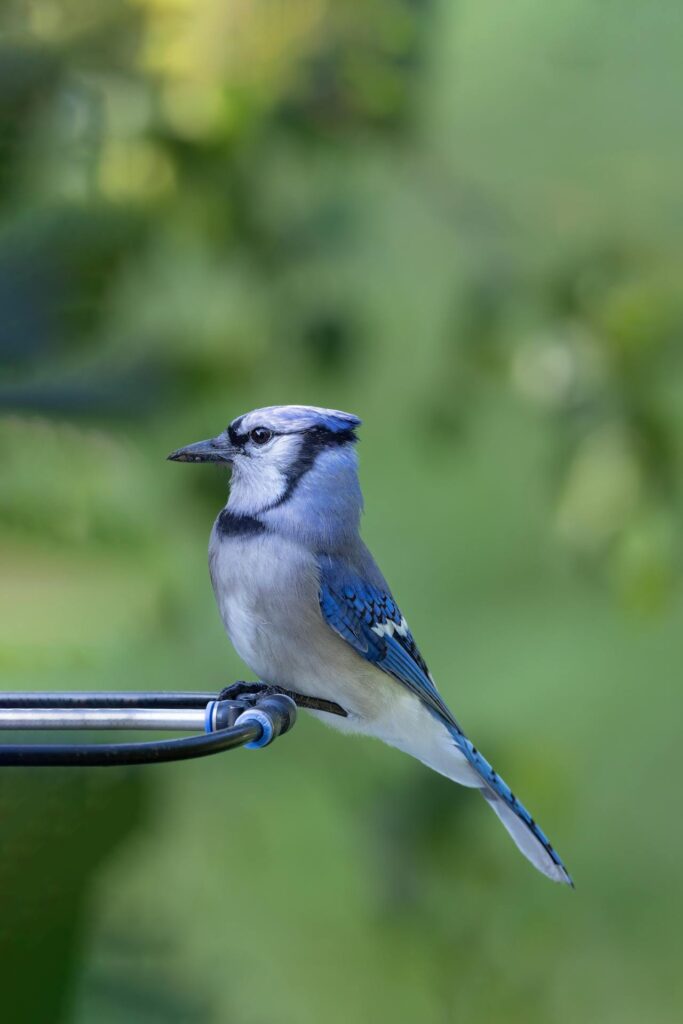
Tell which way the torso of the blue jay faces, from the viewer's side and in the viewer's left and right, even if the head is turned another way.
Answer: facing to the left of the viewer
